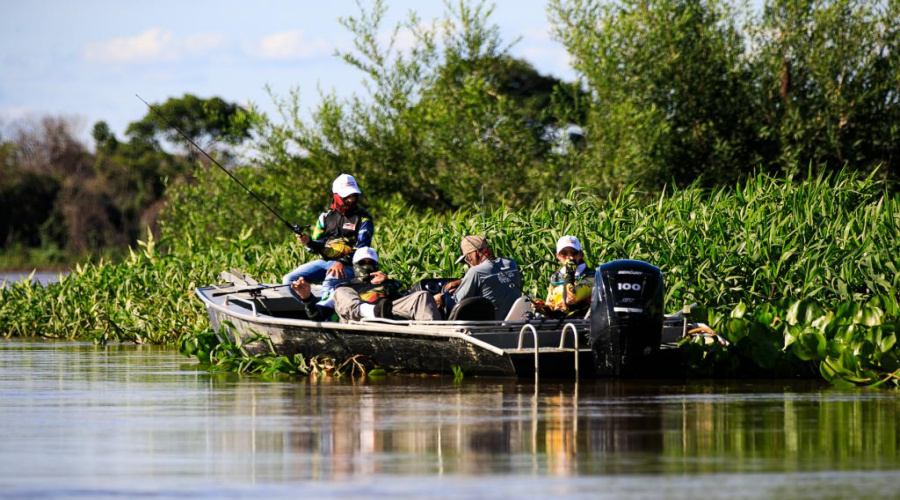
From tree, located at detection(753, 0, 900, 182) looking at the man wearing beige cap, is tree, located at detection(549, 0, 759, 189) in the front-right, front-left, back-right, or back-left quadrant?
front-right

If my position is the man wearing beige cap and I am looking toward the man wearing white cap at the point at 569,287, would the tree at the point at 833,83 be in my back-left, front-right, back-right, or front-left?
front-left

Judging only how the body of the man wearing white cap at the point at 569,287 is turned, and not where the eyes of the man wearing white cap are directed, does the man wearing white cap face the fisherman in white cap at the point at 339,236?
no

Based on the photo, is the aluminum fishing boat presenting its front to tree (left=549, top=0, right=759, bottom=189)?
no

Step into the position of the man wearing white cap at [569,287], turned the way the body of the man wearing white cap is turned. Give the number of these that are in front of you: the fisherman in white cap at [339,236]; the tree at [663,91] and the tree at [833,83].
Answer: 0

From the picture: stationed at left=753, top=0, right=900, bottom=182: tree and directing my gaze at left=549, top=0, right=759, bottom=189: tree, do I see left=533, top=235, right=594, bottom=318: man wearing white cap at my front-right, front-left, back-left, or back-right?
front-left

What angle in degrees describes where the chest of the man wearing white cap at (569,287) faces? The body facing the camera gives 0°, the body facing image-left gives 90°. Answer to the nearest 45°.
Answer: approximately 0°

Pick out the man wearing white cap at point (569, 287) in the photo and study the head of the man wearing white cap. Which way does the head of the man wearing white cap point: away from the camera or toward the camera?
toward the camera

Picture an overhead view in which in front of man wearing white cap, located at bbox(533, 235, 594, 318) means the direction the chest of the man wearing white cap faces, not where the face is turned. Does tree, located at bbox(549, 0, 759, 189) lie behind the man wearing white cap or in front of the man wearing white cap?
behind

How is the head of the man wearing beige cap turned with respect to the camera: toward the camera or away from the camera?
toward the camera

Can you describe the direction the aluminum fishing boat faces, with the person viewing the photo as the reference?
facing away from the viewer and to the left of the viewer

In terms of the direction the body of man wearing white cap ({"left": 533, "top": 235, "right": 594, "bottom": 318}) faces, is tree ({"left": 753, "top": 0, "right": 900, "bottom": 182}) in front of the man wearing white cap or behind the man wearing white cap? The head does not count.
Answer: behind

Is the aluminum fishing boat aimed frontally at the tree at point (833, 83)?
no
